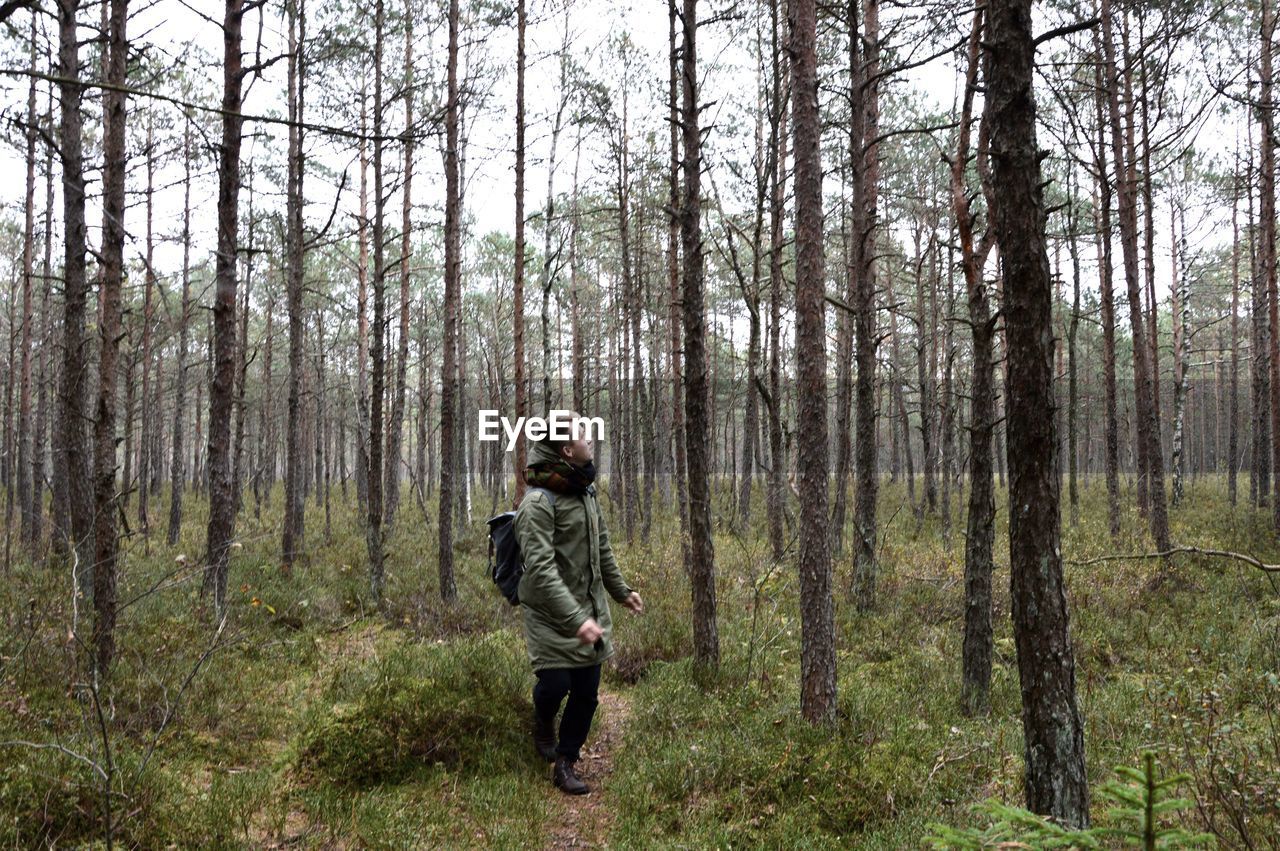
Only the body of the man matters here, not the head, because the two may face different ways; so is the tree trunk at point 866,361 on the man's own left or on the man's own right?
on the man's own left

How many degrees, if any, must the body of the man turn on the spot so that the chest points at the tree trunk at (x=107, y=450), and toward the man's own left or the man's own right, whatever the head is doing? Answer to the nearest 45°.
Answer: approximately 180°

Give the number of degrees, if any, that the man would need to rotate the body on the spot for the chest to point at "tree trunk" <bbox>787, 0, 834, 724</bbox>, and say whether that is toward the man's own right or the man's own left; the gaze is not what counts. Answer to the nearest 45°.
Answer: approximately 45° to the man's own left

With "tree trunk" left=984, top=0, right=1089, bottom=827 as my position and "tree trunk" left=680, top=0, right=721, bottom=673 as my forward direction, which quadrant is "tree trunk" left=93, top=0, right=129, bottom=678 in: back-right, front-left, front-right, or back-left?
front-left

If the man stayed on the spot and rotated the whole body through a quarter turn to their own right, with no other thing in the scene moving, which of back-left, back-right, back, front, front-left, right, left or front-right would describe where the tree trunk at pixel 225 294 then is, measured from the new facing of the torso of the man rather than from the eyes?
right

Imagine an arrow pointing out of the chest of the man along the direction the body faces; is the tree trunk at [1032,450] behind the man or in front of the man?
in front

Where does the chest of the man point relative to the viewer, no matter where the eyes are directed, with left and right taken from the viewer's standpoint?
facing the viewer and to the right of the viewer

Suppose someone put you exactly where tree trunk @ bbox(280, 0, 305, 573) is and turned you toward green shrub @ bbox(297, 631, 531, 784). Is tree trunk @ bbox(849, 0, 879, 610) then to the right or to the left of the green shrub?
left

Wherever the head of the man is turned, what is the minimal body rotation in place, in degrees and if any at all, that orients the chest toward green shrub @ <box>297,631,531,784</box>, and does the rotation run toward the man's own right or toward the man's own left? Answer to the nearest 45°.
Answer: approximately 180°

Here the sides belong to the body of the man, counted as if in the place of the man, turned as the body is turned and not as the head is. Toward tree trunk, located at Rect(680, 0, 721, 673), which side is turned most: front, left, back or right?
left

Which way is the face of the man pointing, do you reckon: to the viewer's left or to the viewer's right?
to the viewer's right

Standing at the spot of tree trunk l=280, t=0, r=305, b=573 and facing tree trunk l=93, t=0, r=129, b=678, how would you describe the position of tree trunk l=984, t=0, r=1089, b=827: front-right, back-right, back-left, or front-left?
front-left
